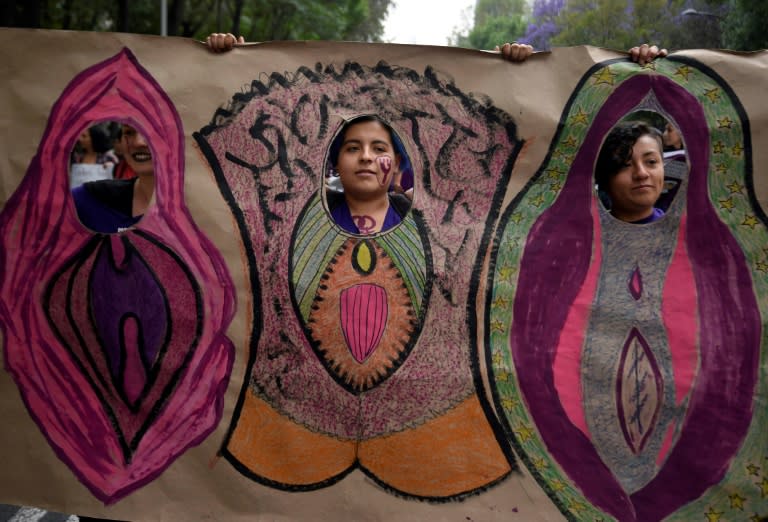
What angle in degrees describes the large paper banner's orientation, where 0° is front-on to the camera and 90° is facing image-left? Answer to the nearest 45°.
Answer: approximately 0°
